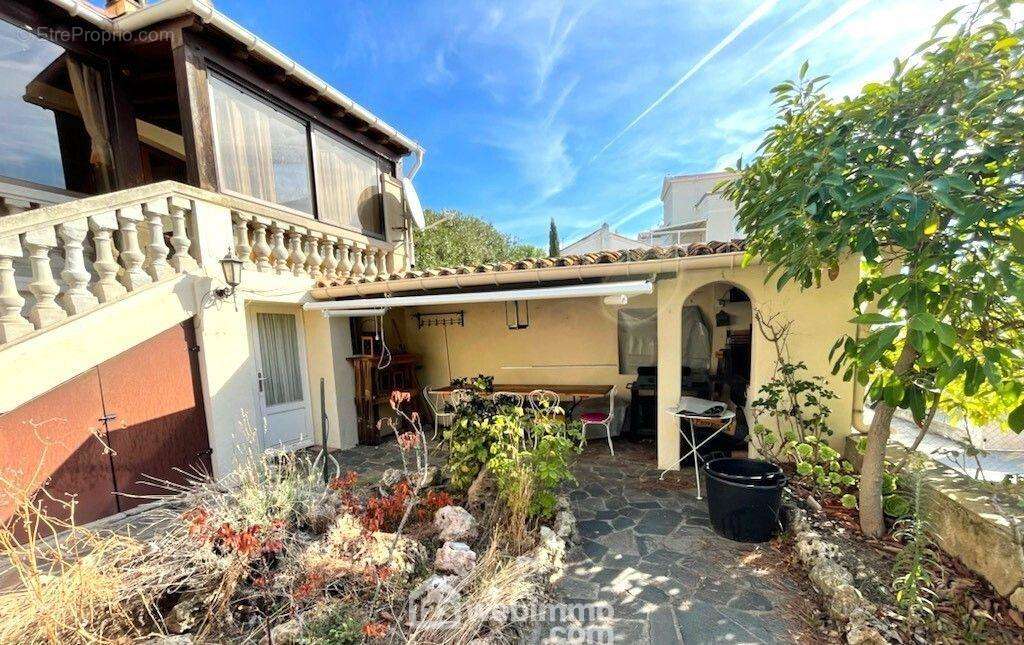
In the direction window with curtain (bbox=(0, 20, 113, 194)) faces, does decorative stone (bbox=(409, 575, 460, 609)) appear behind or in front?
in front

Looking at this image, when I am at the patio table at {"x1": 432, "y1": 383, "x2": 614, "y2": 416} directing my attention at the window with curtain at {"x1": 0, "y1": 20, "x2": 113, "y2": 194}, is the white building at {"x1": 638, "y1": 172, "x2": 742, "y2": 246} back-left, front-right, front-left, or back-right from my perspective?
back-right

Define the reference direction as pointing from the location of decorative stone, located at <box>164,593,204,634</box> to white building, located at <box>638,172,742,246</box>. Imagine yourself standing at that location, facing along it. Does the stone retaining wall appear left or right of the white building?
right

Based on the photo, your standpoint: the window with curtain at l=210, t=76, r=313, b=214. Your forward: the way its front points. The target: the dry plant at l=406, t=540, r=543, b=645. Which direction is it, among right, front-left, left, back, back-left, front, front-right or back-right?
front-right

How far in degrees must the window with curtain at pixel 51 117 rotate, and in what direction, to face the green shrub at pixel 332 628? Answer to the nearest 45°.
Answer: approximately 45° to its right

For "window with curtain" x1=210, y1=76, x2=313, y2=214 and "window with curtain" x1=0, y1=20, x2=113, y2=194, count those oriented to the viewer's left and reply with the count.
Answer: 0

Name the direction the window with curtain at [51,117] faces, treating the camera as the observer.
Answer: facing the viewer and to the right of the viewer

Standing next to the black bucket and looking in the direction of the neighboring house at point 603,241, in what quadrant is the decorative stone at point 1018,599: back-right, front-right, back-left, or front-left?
back-right

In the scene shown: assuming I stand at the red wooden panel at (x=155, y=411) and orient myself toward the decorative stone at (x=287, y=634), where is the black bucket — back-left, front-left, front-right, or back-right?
front-left

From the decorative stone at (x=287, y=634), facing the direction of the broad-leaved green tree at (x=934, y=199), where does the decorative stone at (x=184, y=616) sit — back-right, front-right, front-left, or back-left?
back-left

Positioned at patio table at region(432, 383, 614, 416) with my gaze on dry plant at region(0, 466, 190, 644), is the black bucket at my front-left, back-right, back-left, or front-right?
front-left

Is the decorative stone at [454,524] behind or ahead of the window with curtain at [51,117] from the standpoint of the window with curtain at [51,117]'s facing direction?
ahead
